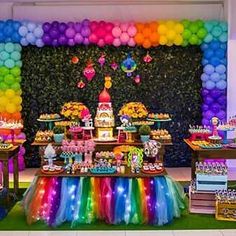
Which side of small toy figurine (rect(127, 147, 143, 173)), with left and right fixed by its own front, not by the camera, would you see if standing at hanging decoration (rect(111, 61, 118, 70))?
back

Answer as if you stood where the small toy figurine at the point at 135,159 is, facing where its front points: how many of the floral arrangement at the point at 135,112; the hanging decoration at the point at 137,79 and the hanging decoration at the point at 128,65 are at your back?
3

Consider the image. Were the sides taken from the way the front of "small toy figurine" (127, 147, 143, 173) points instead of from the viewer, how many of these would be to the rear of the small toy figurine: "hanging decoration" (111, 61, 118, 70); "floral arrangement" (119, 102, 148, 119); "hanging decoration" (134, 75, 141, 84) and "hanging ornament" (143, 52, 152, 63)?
4

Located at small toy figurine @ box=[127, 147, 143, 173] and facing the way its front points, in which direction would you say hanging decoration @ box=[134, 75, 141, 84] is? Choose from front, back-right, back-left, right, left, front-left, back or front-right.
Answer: back

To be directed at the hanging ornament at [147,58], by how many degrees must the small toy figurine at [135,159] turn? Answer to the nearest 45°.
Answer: approximately 180°

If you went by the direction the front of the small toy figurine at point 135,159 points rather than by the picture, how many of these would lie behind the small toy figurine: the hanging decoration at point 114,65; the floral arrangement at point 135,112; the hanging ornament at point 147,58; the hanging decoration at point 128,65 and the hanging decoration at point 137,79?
5

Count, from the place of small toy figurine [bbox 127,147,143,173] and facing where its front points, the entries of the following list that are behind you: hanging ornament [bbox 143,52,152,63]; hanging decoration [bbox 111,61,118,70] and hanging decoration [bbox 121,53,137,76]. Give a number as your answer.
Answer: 3

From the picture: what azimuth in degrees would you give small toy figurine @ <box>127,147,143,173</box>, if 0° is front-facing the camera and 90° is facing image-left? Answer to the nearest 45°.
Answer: approximately 0°

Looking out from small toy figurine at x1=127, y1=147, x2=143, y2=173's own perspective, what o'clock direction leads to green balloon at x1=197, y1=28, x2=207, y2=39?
The green balloon is roughly at 7 o'clock from the small toy figurine.
